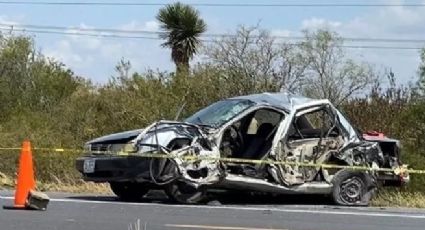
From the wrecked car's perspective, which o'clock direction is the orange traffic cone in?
The orange traffic cone is roughly at 1 o'clock from the wrecked car.

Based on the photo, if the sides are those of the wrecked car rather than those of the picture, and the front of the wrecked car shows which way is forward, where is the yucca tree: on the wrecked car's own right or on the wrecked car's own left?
on the wrecked car's own right

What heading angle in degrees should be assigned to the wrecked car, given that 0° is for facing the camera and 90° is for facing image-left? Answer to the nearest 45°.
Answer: approximately 45°
